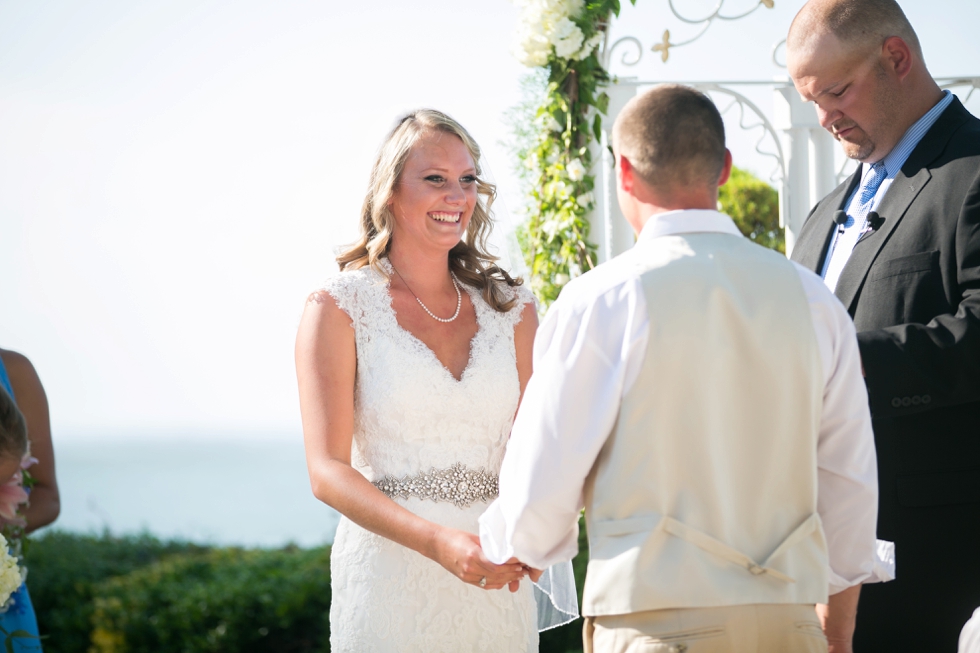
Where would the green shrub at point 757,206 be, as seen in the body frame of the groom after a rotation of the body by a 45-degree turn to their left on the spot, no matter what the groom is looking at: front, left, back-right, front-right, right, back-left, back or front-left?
right

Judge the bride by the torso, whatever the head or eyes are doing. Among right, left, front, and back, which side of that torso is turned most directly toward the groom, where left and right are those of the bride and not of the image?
front

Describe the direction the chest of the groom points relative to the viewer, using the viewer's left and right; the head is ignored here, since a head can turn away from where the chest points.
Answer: facing away from the viewer and to the left of the viewer

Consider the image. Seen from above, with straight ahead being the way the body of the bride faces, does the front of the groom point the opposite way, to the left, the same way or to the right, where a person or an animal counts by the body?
the opposite way

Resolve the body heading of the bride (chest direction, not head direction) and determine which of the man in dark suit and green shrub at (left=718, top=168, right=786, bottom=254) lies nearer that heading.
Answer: the man in dark suit

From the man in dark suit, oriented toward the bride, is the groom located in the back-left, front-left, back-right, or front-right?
front-left

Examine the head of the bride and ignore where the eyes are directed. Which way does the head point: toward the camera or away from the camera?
toward the camera

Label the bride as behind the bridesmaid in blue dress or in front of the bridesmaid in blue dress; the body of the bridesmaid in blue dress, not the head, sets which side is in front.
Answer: in front

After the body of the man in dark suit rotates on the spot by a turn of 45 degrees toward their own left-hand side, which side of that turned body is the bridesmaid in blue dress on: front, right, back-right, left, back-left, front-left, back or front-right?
right

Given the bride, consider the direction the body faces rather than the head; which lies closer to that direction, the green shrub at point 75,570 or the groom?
the groom

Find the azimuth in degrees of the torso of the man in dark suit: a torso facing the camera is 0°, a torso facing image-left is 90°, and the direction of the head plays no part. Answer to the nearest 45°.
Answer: approximately 45°

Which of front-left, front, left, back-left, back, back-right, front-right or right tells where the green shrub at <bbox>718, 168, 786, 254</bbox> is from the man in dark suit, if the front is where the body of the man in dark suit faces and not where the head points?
back-right
